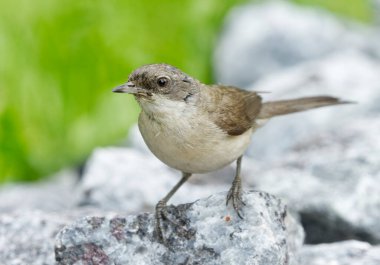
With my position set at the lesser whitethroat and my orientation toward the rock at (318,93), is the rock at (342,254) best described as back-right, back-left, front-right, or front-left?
front-right

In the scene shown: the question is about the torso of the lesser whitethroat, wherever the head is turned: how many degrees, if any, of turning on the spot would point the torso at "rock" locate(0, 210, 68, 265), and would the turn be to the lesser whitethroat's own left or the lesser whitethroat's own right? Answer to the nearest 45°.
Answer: approximately 45° to the lesser whitethroat's own right

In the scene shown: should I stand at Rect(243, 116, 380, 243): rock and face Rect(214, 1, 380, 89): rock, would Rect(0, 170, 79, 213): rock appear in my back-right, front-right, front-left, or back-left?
front-left

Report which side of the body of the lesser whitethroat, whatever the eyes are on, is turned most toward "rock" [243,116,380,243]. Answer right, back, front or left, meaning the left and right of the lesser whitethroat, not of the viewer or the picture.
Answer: back

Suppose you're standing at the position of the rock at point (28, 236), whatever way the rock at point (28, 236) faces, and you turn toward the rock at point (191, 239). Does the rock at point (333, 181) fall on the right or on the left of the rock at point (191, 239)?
left

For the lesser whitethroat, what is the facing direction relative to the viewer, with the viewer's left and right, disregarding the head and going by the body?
facing the viewer and to the left of the viewer

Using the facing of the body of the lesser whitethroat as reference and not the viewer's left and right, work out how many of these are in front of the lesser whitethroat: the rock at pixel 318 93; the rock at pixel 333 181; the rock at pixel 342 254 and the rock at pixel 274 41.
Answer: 0

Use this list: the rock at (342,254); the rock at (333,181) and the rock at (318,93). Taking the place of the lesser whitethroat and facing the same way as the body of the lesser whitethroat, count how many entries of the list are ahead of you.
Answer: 0

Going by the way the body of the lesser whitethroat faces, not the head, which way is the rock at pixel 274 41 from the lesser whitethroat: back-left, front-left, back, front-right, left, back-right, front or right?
back-right

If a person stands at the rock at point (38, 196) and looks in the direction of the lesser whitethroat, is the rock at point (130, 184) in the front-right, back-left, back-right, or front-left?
front-left

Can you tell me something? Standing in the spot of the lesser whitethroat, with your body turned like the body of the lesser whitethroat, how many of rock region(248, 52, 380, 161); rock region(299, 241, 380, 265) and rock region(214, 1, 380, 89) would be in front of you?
0

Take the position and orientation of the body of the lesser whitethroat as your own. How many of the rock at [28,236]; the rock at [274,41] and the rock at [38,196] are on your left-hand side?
0
